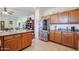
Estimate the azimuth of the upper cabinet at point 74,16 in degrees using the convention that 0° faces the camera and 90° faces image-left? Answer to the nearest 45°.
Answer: approximately 45°

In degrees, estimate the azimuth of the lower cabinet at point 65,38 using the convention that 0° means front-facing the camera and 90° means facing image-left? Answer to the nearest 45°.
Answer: approximately 45°

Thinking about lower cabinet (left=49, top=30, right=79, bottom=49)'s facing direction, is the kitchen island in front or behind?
in front

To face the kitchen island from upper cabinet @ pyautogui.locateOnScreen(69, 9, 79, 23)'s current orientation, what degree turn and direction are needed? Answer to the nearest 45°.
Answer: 0° — it already faces it
